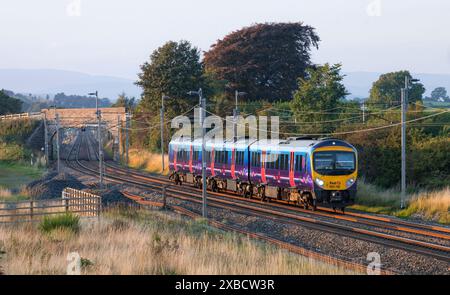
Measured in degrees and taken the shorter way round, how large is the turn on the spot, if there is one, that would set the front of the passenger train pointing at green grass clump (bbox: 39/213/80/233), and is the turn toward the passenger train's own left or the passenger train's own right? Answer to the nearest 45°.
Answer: approximately 90° to the passenger train's own right

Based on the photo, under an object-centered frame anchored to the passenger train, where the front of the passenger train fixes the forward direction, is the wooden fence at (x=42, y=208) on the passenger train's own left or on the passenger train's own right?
on the passenger train's own right

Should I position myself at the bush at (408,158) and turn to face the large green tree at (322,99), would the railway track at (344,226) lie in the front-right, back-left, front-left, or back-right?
back-left

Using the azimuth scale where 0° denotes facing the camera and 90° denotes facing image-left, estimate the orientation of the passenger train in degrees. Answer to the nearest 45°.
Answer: approximately 315°

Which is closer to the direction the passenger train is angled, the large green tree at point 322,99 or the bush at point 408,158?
the bush
